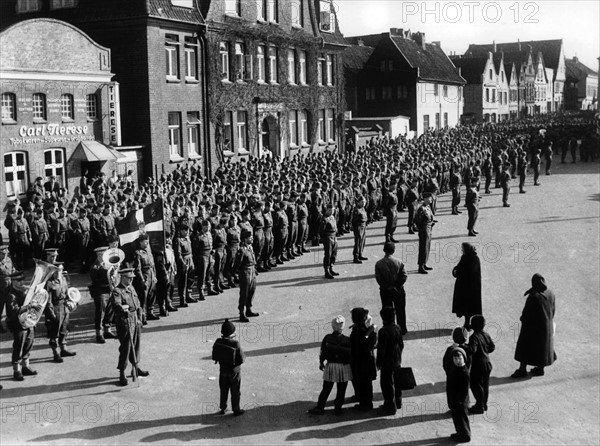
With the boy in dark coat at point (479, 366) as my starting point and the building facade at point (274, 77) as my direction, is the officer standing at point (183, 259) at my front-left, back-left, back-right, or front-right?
front-left

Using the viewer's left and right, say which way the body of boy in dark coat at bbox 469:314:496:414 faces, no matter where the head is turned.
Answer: facing away from the viewer and to the left of the viewer

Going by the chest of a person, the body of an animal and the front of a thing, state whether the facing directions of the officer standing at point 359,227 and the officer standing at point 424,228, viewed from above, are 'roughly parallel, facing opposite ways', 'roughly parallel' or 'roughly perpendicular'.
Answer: roughly parallel

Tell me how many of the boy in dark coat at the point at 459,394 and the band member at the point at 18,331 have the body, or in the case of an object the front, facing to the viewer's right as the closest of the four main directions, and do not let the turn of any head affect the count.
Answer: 1

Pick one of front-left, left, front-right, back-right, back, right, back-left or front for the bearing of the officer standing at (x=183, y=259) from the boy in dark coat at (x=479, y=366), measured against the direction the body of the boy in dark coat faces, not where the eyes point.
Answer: front

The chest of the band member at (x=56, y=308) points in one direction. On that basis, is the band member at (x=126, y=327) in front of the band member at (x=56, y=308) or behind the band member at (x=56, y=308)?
in front

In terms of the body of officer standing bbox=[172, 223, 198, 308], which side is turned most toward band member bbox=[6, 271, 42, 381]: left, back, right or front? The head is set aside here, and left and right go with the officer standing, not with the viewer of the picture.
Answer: right

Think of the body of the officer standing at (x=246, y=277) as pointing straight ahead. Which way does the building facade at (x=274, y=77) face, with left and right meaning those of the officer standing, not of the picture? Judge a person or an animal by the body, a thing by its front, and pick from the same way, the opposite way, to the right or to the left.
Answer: the same way

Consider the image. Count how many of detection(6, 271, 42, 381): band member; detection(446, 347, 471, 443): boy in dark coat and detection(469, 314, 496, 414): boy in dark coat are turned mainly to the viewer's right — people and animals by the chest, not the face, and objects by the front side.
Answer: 1

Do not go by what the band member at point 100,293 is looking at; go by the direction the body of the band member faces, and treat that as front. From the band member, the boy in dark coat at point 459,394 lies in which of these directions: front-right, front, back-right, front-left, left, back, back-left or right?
front

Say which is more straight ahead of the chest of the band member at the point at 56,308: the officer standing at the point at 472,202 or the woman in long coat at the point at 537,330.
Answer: the woman in long coat

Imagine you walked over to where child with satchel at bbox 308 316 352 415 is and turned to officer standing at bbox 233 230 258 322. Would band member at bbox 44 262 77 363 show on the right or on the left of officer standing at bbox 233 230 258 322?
left
